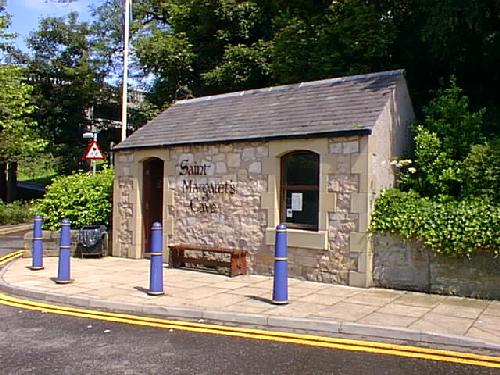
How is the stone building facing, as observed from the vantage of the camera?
facing the viewer and to the left of the viewer

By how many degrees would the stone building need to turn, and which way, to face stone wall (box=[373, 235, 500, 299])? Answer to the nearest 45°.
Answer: approximately 90° to its left

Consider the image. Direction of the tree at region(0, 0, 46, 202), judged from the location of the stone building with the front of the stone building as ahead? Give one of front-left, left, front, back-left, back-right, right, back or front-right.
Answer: right

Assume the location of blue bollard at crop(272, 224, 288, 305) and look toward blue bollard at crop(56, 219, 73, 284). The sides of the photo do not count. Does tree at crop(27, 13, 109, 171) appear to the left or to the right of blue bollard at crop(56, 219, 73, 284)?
right

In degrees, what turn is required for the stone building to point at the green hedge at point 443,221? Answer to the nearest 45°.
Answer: approximately 90° to its left

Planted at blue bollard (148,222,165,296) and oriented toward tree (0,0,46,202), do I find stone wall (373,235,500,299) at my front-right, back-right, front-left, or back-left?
back-right

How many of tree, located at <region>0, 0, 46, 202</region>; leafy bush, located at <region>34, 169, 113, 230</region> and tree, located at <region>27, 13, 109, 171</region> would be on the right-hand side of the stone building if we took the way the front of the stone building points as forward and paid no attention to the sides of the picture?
3

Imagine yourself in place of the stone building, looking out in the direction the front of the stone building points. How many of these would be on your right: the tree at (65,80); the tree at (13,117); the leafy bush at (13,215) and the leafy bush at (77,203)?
4

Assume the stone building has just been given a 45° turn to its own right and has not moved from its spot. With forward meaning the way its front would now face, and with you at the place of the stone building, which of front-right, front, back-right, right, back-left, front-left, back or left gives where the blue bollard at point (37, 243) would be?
front

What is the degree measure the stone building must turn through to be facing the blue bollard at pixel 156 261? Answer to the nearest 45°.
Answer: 0° — it already faces it

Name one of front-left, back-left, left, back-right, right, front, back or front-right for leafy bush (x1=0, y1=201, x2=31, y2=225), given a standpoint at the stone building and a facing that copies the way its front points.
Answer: right
